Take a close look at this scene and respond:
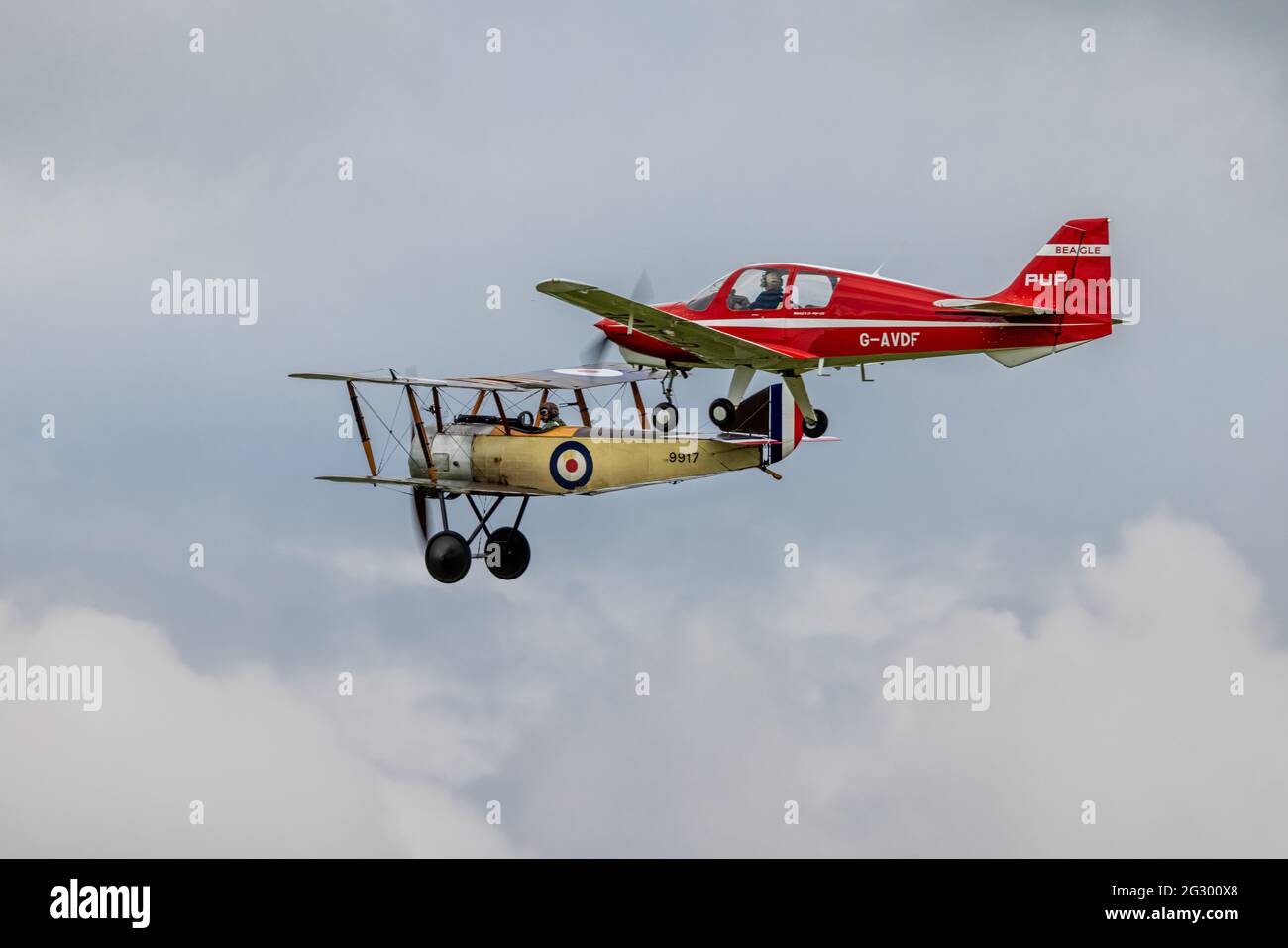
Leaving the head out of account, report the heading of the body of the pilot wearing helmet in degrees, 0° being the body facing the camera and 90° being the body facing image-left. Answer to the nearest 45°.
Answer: approximately 90°
